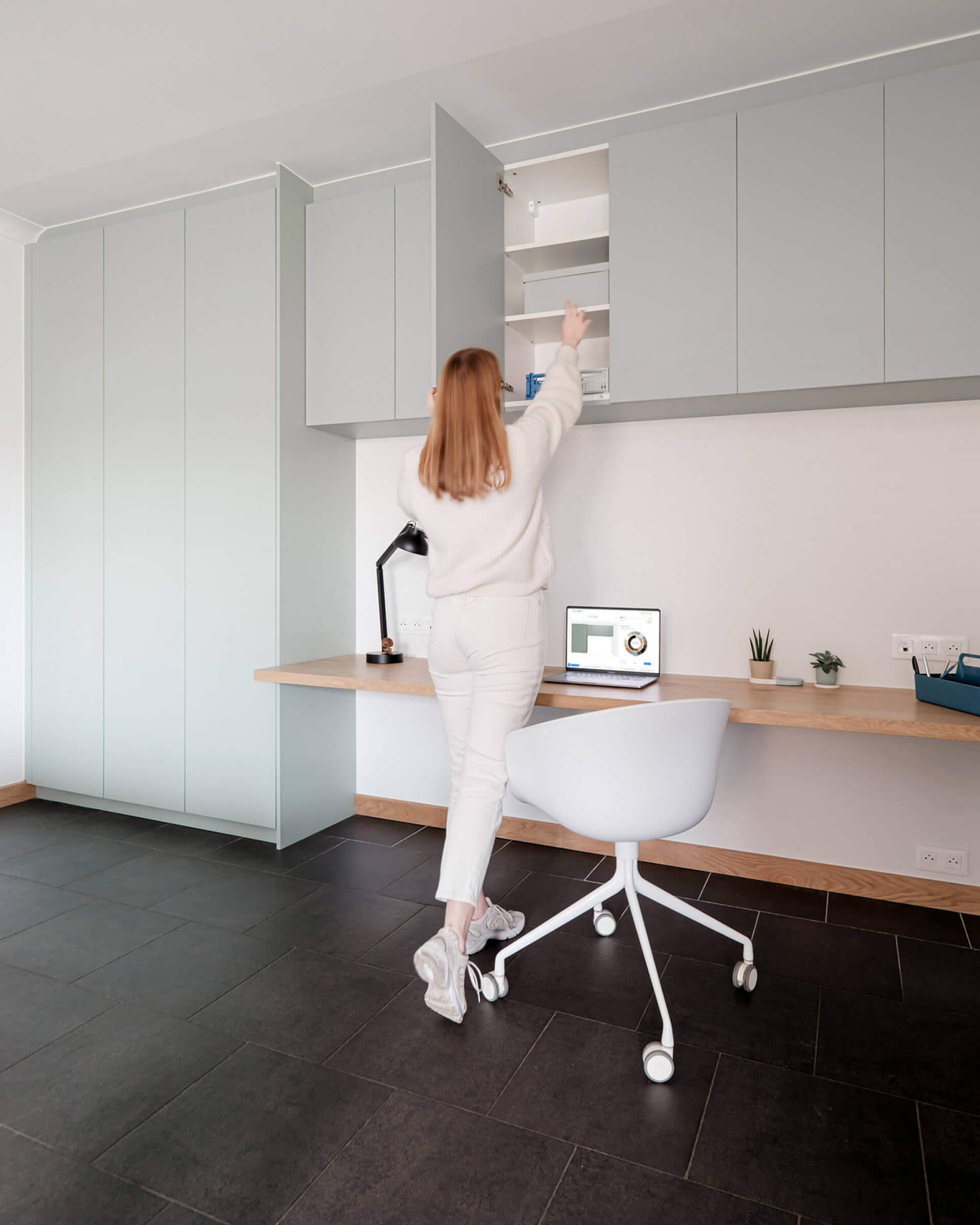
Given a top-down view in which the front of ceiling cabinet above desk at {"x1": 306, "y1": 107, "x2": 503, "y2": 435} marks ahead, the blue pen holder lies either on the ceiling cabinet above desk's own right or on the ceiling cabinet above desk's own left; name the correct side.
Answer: on the ceiling cabinet above desk's own left

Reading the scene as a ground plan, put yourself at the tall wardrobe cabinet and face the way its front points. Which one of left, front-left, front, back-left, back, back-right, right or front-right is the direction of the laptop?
left

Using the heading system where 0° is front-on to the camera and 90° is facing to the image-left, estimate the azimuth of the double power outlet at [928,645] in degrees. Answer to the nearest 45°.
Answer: approximately 0°

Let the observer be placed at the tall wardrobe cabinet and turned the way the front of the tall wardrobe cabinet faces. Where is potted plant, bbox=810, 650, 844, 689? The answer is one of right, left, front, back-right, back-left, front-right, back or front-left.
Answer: left

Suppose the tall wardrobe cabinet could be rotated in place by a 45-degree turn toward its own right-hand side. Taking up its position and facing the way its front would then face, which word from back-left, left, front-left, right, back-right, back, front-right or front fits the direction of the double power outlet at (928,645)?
back-left

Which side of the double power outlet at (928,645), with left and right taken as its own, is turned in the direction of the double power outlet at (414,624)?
right

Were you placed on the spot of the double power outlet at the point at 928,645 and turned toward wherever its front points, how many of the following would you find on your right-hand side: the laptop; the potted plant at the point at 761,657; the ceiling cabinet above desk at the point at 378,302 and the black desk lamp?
4

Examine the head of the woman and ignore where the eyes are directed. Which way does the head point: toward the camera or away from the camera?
away from the camera

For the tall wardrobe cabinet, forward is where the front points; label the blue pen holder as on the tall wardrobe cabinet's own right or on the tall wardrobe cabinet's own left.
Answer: on the tall wardrobe cabinet's own left

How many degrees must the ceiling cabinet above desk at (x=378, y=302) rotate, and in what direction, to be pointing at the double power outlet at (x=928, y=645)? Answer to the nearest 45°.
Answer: approximately 135° to its left

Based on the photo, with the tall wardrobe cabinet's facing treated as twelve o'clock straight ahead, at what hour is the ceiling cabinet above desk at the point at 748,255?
The ceiling cabinet above desk is roughly at 9 o'clock from the tall wardrobe cabinet.

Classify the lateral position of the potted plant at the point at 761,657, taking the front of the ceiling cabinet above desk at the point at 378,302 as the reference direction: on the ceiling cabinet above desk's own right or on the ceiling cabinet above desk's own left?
on the ceiling cabinet above desk's own left

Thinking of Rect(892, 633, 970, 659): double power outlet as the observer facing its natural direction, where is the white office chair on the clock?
The white office chair is roughly at 1 o'clock from the double power outlet.

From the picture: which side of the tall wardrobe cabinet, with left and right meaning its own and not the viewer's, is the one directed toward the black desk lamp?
left
